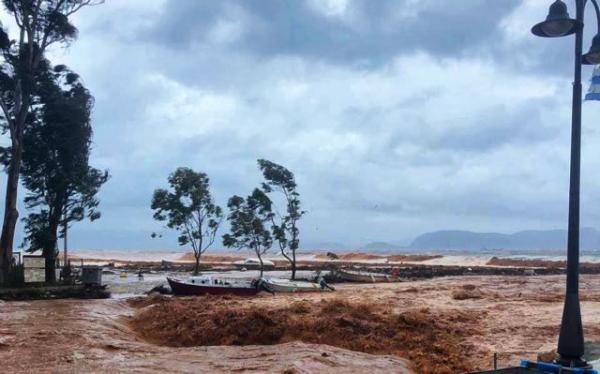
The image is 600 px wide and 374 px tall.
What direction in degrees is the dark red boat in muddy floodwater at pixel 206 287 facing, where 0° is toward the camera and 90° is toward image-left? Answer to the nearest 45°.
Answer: approximately 90°

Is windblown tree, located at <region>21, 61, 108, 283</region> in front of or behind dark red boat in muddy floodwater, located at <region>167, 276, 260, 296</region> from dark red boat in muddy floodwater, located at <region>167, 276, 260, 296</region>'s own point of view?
in front
